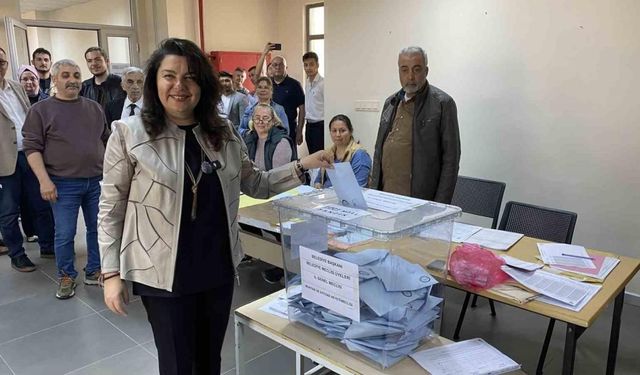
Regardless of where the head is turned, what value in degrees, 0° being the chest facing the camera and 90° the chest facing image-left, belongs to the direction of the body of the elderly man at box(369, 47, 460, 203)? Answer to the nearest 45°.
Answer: approximately 45°

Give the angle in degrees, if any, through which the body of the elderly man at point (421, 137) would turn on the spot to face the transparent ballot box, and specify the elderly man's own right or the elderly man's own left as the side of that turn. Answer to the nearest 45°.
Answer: approximately 45° to the elderly man's own left

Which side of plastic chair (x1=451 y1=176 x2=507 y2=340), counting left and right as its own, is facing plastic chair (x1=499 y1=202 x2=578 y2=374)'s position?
left

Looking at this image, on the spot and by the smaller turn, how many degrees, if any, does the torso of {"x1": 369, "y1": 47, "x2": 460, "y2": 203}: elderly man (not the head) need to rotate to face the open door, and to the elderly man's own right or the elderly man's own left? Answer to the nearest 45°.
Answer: approximately 90° to the elderly man's own right

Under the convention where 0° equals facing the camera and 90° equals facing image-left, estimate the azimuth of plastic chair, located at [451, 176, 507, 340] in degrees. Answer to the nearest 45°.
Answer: approximately 45°

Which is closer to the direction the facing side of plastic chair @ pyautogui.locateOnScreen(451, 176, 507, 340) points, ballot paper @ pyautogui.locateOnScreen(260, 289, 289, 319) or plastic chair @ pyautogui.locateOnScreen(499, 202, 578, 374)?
the ballot paper

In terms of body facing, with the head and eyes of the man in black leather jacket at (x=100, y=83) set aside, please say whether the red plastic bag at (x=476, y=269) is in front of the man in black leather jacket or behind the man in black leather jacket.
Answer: in front

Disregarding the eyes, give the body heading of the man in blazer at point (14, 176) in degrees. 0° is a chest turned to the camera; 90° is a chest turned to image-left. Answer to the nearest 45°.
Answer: approximately 315°
